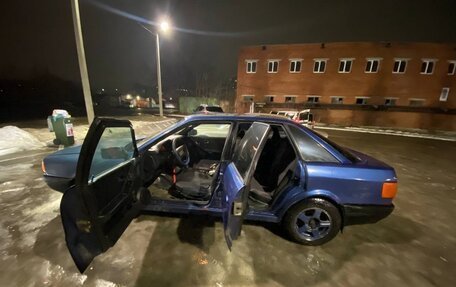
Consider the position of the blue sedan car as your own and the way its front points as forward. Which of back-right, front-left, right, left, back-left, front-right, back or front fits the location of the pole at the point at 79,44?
front-right

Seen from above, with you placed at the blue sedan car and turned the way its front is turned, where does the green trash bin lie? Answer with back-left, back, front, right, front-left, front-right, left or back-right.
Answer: front-right

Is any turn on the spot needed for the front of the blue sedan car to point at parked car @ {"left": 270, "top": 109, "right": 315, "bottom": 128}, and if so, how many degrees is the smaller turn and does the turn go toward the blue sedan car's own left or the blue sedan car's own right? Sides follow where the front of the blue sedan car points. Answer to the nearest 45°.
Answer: approximately 135° to the blue sedan car's own right

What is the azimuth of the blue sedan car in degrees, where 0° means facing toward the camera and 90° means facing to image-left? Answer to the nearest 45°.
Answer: approximately 90°

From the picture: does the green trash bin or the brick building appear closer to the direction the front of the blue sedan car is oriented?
the green trash bin

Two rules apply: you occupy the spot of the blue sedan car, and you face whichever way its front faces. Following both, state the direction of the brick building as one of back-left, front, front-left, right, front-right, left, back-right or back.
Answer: back-right

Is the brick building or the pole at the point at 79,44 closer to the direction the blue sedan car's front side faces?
the pole
